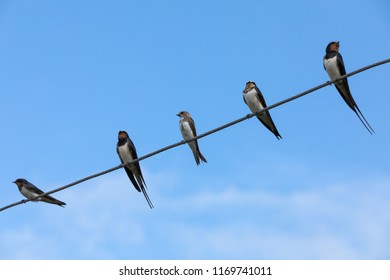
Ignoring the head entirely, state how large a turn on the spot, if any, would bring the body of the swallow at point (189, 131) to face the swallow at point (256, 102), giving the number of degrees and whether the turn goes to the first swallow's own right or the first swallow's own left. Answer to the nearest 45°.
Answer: approximately 90° to the first swallow's own left

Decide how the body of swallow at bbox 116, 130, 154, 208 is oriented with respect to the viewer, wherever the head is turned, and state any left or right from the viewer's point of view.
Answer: facing the viewer and to the left of the viewer

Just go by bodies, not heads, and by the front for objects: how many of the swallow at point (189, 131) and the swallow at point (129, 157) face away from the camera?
0

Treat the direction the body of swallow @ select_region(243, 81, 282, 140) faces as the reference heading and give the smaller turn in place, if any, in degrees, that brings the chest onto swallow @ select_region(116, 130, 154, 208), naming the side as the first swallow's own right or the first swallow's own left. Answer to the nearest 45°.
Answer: approximately 45° to the first swallow's own right

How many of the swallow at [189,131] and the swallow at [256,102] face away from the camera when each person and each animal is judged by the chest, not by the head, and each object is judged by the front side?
0

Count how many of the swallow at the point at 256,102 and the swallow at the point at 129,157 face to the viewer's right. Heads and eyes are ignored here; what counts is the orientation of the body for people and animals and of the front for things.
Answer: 0
